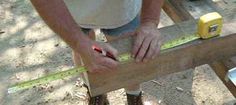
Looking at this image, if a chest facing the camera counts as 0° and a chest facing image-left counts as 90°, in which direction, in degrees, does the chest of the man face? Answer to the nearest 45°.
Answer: approximately 0°

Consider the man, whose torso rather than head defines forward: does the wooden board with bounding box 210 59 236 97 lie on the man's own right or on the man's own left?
on the man's own left
